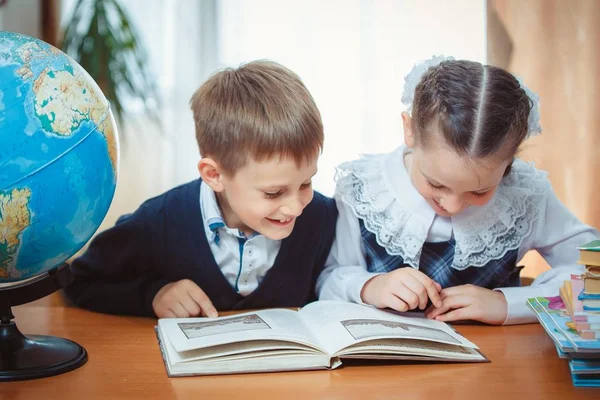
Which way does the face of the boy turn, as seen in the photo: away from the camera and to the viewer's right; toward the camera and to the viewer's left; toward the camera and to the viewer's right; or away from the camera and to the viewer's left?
toward the camera and to the viewer's right

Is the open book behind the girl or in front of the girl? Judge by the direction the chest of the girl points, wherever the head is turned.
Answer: in front

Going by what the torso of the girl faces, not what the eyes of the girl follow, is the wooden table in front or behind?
in front

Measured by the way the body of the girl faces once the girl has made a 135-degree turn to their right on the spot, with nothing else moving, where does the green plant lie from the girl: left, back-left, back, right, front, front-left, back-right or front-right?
front

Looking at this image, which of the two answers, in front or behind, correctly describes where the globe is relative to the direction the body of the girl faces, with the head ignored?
in front

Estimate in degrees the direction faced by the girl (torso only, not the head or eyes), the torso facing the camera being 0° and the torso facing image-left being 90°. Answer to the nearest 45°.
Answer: approximately 0°
